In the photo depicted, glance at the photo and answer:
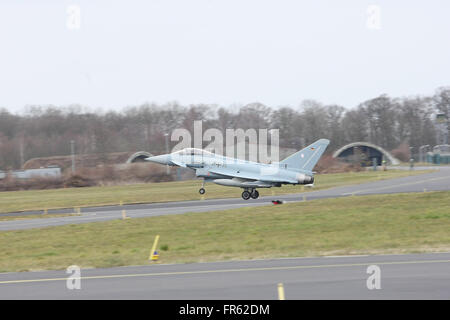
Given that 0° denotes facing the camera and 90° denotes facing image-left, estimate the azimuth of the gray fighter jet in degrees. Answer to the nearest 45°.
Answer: approximately 90°

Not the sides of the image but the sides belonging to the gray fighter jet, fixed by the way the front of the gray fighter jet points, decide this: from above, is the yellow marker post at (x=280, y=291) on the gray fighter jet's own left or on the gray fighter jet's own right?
on the gray fighter jet's own left
